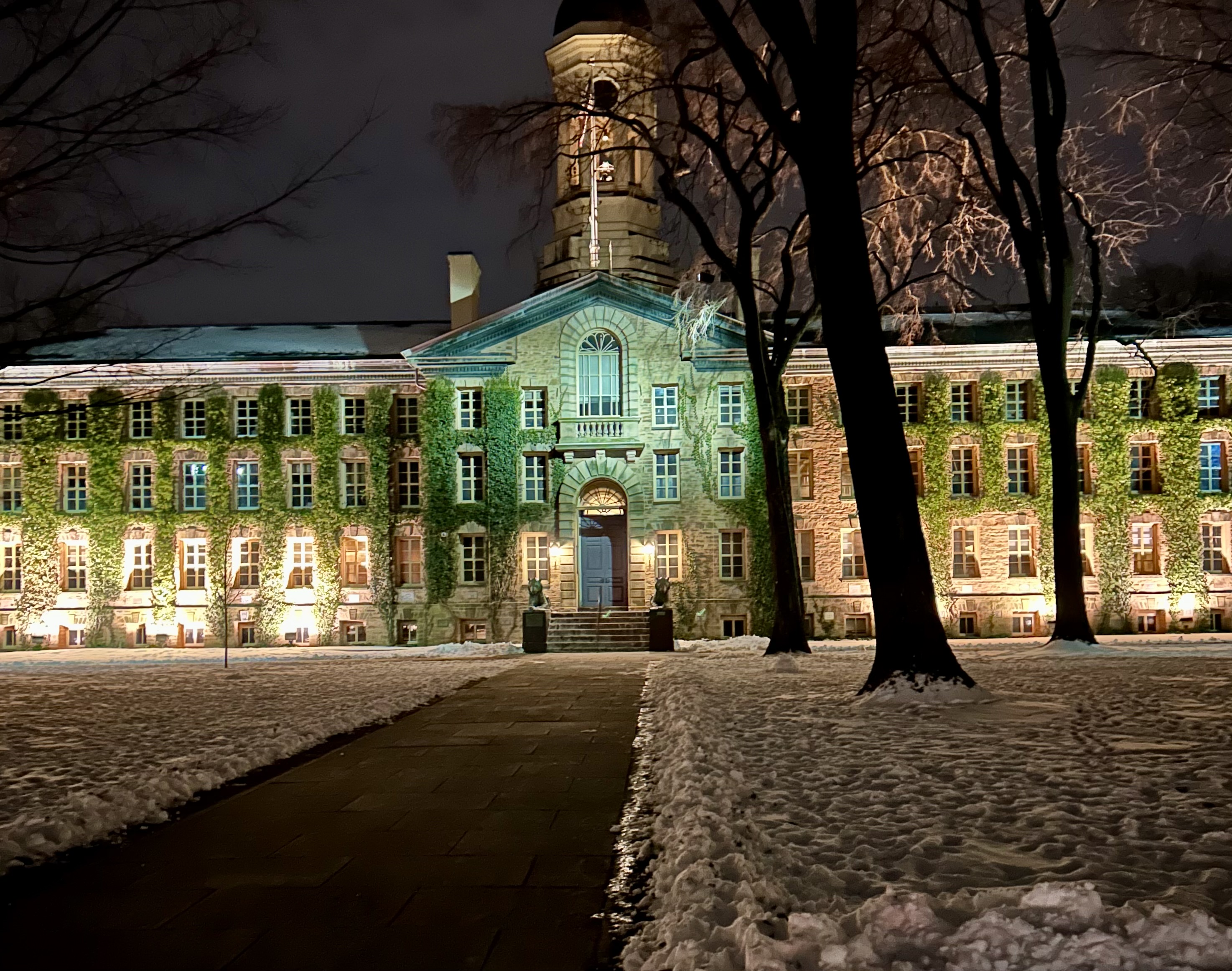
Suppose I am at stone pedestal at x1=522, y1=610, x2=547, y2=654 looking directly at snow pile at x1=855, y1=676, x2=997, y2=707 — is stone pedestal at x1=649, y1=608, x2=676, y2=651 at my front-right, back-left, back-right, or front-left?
front-left

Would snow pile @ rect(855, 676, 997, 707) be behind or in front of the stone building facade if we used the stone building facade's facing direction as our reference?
in front

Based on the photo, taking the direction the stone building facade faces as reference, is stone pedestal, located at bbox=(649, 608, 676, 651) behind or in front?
in front

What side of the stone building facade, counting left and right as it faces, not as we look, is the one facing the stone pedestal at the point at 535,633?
front

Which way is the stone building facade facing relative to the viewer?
toward the camera
